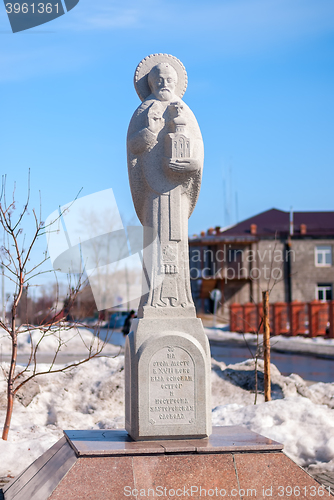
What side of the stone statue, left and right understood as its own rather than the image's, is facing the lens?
front
